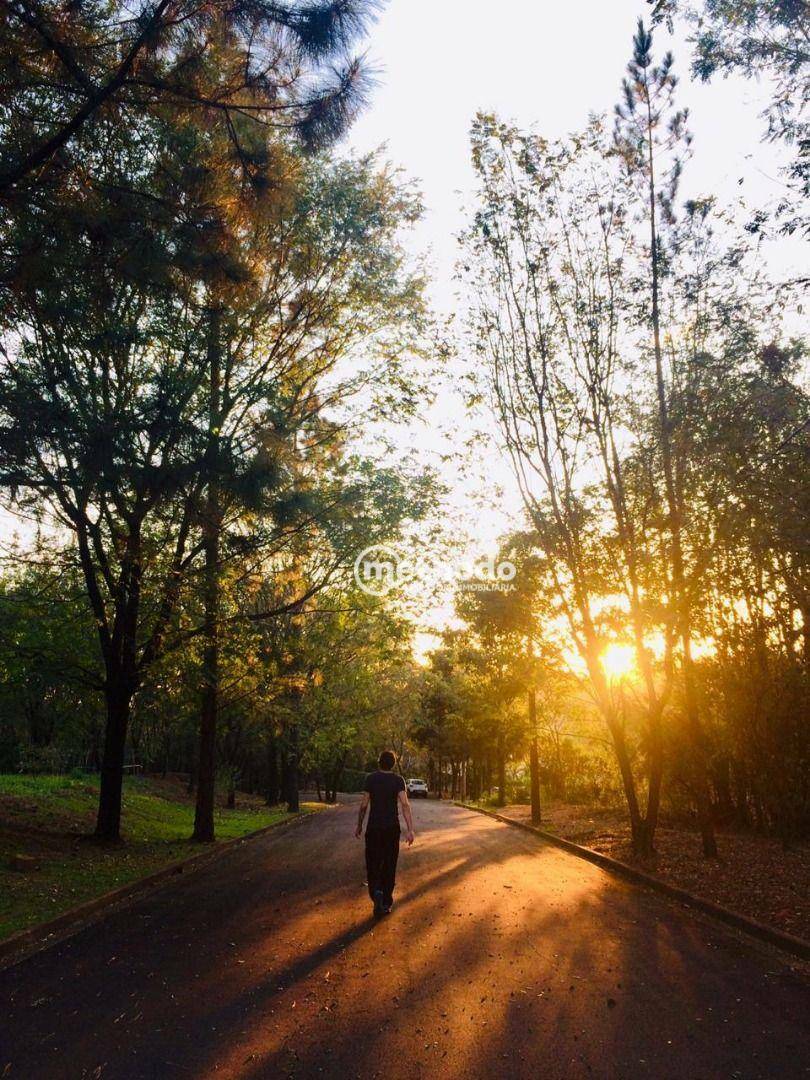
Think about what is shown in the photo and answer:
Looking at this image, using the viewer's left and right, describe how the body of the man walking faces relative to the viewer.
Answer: facing away from the viewer

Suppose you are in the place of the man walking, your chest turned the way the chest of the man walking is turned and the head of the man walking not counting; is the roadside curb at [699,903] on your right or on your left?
on your right

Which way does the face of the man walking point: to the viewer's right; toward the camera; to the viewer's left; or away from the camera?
away from the camera
